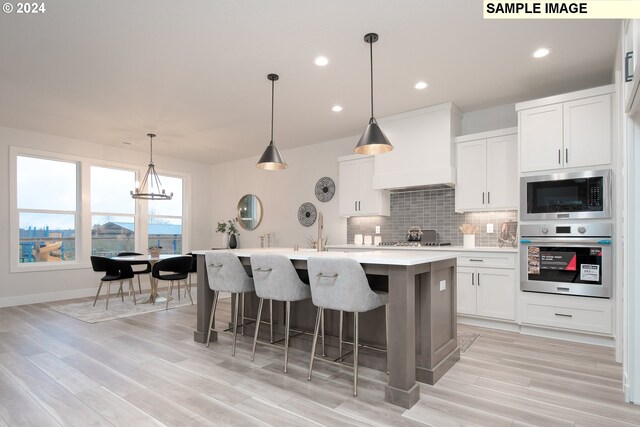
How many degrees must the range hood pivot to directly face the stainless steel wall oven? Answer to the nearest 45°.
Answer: approximately 90° to its left

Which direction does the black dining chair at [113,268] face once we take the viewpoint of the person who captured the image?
facing away from the viewer and to the right of the viewer

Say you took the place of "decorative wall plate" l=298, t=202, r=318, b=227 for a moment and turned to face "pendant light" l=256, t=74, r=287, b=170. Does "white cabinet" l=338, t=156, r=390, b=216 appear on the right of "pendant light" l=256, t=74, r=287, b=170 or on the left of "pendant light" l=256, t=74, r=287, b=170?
left

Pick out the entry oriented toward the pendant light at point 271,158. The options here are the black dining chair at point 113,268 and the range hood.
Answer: the range hood

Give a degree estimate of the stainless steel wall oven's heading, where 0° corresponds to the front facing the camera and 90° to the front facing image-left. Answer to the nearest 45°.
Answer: approximately 0°

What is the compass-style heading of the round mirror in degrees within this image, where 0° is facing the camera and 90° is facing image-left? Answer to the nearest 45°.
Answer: approximately 45°

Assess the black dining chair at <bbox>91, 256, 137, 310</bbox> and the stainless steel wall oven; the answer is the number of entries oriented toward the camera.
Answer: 1

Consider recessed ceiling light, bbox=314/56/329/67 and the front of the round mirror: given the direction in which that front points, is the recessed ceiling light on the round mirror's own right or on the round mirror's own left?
on the round mirror's own left

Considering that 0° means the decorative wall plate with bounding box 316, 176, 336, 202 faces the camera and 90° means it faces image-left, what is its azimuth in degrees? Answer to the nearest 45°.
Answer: approximately 45°
